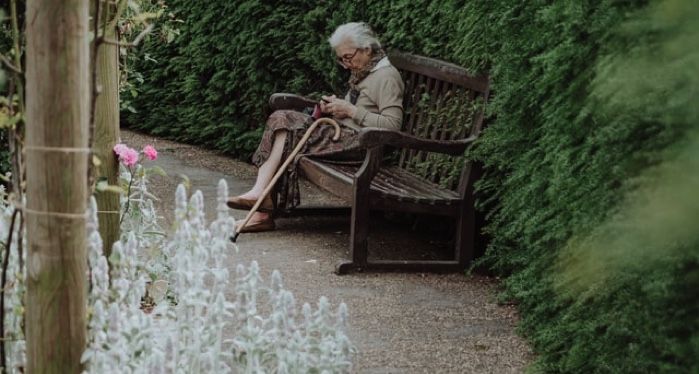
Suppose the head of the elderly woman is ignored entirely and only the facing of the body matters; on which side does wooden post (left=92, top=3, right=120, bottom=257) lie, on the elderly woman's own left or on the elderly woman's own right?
on the elderly woman's own left

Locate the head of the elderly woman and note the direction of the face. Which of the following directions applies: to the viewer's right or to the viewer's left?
to the viewer's left

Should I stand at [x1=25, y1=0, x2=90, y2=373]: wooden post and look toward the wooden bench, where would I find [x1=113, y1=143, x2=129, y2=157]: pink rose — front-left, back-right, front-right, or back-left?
front-left

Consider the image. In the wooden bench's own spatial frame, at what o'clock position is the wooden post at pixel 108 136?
The wooden post is roughly at 12 o'clock from the wooden bench.

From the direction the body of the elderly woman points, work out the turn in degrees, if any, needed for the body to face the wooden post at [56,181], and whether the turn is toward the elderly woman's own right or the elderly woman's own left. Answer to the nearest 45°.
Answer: approximately 90° to the elderly woman's own left

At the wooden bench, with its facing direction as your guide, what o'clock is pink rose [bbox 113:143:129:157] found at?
The pink rose is roughly at 12 o'clock from the wooden bench.

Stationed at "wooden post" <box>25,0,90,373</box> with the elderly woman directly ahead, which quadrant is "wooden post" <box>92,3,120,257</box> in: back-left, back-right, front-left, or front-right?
front-left

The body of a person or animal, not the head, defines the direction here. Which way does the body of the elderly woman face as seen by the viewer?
to the viewer's left

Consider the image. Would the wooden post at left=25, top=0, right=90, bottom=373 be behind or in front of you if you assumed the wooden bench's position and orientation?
in front

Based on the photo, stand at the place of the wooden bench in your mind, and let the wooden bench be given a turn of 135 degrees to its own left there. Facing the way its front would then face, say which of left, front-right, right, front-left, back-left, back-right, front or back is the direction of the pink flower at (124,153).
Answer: back-right

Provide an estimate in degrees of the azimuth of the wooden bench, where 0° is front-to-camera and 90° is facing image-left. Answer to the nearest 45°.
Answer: approximately 45°
